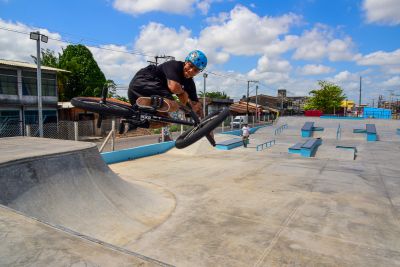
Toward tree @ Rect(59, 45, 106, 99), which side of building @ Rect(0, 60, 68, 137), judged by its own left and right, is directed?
left

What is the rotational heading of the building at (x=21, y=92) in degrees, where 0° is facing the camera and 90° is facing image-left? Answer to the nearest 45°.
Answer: approximately 315°

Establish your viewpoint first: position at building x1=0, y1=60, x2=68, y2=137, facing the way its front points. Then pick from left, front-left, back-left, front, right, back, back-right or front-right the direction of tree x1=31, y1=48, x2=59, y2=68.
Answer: back-left

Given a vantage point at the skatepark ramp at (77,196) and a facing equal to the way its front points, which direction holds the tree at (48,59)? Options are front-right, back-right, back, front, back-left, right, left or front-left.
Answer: back-left

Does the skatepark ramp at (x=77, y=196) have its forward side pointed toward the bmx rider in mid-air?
yes

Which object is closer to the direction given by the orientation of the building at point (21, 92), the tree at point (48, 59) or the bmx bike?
the bmx bike

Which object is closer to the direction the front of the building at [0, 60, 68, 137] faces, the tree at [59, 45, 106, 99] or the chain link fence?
the chain link fence

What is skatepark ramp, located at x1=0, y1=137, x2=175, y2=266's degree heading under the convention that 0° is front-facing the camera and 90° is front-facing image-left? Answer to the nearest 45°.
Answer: approximately 315°

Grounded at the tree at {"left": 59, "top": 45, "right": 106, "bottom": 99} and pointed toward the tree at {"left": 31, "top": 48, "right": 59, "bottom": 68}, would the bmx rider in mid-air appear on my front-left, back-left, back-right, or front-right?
back-left
